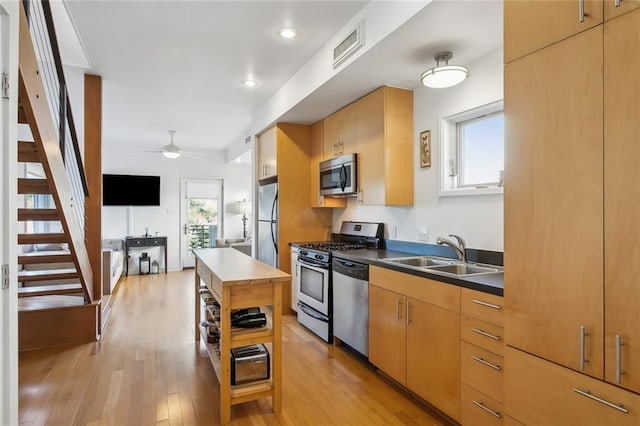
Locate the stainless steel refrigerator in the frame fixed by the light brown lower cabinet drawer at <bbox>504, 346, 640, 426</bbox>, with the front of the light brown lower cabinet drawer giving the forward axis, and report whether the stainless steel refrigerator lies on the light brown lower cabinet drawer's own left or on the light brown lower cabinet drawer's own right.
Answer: on the light brown lower cabinet drawer's own right

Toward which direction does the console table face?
toward the camera

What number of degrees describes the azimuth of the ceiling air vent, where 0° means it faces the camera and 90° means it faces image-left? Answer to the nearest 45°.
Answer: approximately 45°

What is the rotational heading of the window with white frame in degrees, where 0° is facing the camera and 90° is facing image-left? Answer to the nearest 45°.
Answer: approximately 45°

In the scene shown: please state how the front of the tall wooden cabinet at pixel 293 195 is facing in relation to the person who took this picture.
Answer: facing to the left of the viewer

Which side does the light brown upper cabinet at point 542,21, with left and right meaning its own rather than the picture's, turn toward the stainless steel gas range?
right

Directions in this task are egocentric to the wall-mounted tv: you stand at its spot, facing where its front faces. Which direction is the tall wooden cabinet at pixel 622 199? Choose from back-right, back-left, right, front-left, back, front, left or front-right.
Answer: front

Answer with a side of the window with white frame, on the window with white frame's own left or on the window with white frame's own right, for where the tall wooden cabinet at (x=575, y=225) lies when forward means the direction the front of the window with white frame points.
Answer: on the window with white frame's own left

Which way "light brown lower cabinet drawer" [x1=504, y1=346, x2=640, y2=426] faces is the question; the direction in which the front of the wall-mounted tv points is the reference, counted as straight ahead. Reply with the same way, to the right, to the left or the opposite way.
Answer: to the right

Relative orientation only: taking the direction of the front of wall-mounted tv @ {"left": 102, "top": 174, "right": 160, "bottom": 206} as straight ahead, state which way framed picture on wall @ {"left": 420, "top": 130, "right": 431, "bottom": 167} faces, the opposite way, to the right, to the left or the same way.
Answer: to the right

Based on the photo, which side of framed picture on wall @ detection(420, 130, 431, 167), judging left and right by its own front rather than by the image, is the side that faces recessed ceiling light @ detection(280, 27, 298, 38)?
front

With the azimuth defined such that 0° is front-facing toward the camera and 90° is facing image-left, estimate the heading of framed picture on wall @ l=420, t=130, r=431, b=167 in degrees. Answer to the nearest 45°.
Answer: approximately 45°

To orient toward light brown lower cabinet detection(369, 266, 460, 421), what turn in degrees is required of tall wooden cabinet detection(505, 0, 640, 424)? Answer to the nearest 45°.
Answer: approximately 90° to its right

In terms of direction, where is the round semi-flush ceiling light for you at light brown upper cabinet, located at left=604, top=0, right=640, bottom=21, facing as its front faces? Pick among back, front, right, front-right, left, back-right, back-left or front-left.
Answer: right

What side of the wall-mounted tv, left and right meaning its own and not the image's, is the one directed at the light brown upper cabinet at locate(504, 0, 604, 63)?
front
